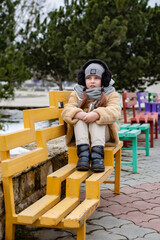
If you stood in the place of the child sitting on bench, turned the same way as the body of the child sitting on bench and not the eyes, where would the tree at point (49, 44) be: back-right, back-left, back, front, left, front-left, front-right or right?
back

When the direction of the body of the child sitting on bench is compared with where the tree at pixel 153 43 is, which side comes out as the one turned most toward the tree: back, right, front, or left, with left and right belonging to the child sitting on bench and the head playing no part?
back

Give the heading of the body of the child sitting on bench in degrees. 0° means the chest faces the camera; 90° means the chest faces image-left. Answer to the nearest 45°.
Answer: approximately 0°

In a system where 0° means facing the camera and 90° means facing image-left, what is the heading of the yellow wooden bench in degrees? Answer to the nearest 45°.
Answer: approximately 315°

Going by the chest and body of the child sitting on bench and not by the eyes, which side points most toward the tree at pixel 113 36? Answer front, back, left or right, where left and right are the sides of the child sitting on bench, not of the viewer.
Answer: back

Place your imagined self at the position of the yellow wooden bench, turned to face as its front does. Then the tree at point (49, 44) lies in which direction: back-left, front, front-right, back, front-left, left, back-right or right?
back-left

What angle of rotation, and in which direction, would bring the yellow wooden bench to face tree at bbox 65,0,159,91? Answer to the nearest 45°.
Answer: approximately 135° to its left

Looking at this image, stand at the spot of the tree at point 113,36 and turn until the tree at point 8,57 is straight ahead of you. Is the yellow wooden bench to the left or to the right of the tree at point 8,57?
left

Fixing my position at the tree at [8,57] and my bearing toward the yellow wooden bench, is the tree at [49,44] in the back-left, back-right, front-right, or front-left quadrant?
back-left
